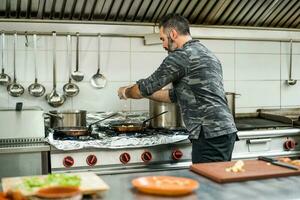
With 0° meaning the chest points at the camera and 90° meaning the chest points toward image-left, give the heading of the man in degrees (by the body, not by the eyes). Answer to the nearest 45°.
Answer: approximately 135°

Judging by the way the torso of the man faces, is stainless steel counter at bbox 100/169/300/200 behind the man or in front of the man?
behind

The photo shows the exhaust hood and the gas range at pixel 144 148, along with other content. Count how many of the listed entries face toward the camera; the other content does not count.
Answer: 2

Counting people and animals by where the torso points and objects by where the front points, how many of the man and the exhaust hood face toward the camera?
1

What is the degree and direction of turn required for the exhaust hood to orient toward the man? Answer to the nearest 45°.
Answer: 0° — it already faces them

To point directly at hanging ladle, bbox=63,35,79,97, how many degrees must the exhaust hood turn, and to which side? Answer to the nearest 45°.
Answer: approximately 90° to its right

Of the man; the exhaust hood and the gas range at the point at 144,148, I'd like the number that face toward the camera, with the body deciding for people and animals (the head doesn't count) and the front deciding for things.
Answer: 2

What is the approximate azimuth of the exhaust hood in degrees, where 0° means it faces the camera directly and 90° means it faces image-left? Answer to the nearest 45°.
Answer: approximately 0°

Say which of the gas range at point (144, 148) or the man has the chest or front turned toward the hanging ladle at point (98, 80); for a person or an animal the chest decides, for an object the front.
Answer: the man

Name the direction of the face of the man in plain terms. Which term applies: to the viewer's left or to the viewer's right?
to the viewer's left
